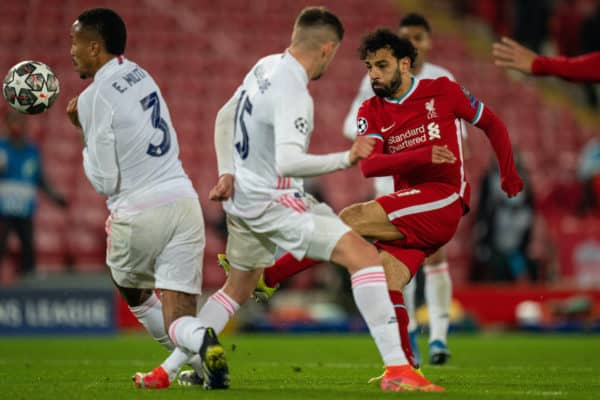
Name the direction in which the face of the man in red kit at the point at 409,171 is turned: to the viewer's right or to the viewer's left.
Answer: to the viewer's left

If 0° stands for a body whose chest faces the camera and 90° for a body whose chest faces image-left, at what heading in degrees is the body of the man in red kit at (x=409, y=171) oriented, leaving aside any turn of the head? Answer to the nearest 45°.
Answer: approximately 45°
